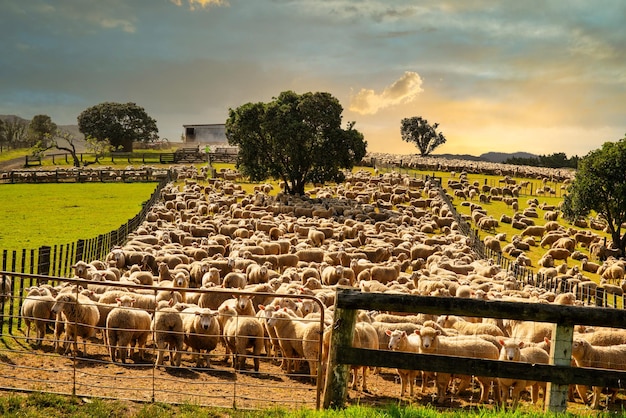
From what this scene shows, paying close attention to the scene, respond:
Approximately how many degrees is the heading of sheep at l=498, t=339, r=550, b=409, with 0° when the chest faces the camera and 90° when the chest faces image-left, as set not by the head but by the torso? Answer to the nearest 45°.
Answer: approximately 45°

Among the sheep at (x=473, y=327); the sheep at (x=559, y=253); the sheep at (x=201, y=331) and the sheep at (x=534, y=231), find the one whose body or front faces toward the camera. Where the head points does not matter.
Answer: the sheep at (x=201, y=331)

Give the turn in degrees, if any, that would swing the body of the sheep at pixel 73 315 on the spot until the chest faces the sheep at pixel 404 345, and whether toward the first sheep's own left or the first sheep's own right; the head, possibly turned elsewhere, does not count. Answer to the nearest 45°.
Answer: approximately 90° to the first sheep's own left

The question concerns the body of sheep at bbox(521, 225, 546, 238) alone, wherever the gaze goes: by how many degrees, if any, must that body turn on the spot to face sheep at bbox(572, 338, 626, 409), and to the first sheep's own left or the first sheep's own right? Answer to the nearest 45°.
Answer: approximately 90° to the first sheep's own left

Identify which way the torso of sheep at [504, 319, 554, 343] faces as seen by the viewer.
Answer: to the viewer's left

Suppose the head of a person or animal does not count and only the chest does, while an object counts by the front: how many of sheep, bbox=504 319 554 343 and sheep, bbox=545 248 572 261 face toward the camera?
0

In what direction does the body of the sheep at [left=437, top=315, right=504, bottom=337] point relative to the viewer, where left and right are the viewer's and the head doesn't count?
facing to the left of the viewer

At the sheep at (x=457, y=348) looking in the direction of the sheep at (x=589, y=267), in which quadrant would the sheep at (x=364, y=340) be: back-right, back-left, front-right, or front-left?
back-left

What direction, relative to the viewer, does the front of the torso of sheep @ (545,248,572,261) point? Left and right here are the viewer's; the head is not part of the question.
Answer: facing to the left of the viewer

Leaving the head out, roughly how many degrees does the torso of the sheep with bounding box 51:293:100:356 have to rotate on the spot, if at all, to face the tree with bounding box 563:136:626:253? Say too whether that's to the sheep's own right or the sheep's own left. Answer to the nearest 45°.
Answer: approximately 180°

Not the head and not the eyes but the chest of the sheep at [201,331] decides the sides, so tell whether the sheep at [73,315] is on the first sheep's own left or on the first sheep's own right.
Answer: on the first sheep's own right
